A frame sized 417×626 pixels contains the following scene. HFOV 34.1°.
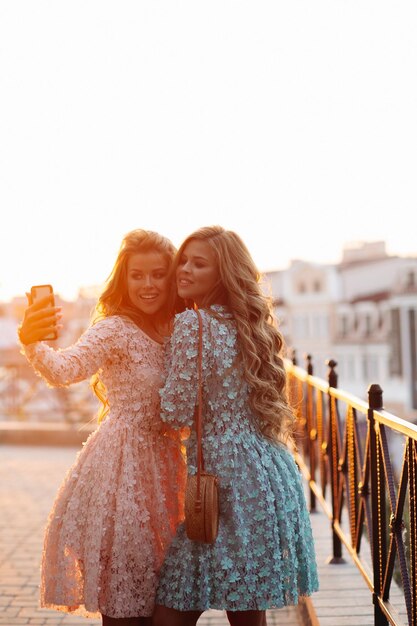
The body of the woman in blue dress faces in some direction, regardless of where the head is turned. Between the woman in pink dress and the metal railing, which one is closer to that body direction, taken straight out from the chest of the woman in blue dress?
the woman in pink dress

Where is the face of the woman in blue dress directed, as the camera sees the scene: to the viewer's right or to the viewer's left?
to the viewer's left

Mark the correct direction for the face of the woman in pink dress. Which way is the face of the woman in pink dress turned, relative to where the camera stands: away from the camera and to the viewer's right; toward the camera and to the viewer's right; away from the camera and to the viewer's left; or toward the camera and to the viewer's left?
toward the camera and to the viewer's left

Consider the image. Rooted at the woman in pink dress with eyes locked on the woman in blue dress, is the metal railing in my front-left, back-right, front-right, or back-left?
front-left

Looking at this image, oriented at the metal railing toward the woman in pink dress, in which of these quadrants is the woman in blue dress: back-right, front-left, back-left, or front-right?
front-left
